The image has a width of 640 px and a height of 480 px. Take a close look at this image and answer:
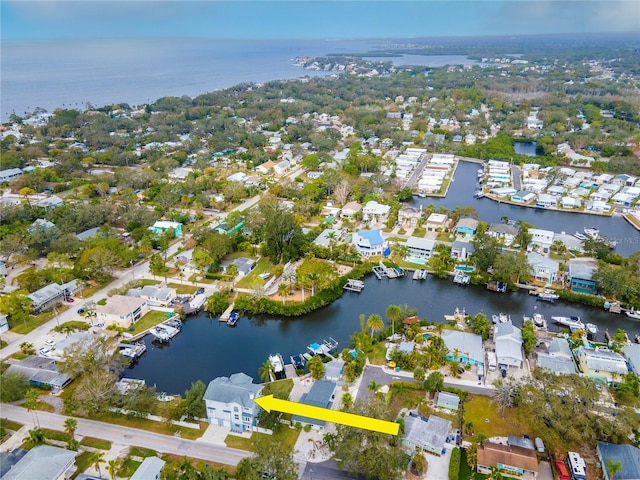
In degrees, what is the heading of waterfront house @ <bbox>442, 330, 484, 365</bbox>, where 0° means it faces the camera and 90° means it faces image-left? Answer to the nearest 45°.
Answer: approximately 0°

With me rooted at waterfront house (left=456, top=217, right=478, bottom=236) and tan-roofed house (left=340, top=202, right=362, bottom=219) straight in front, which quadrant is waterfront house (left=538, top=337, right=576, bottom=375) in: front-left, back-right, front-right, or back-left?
back-left

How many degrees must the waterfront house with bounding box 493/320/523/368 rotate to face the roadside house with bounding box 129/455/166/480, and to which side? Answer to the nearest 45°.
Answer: approximately 45° to its right

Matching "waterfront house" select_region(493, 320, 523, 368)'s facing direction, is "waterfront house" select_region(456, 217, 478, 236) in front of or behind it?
behind
